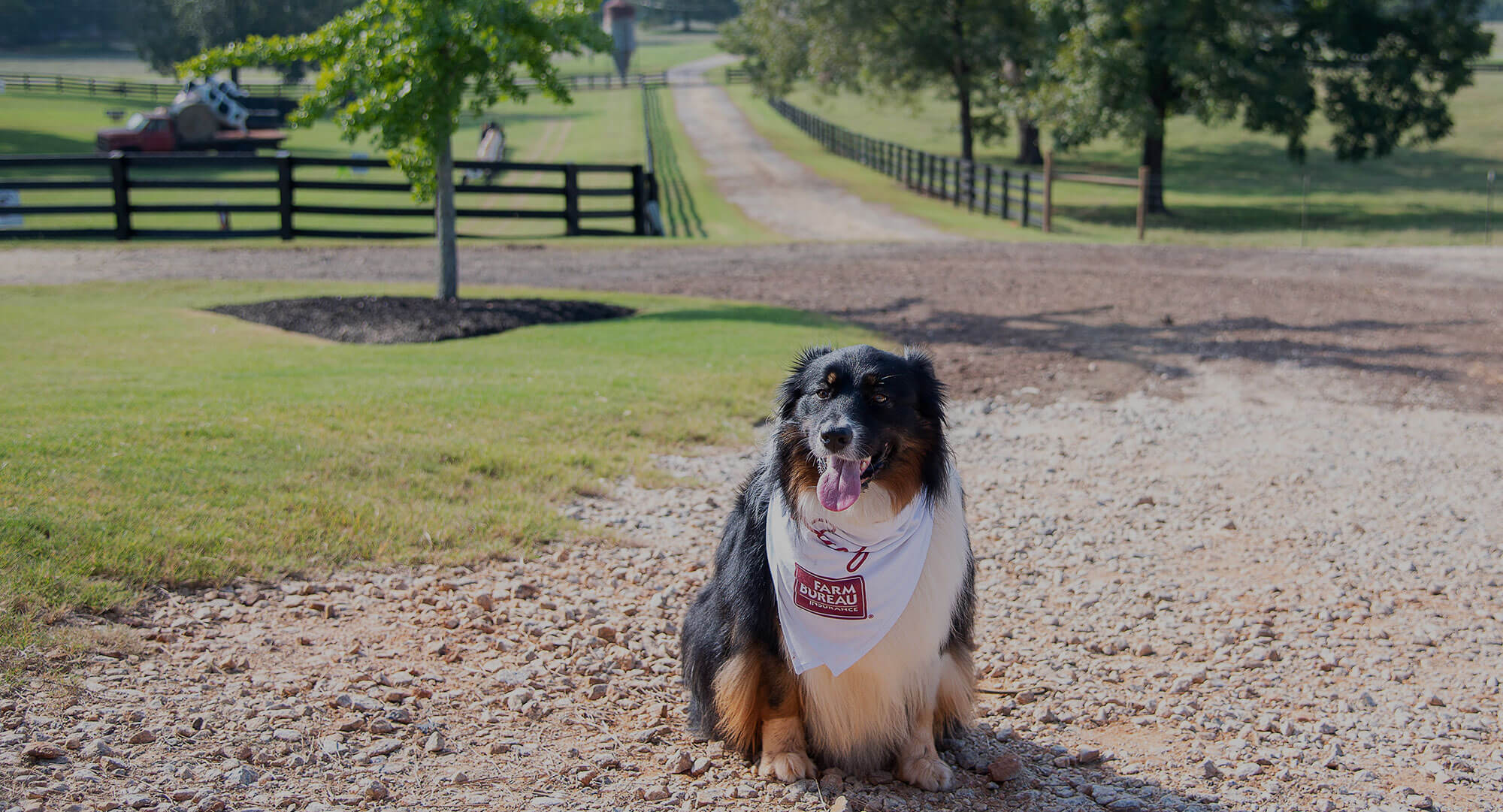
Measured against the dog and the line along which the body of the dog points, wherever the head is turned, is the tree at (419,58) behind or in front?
behind

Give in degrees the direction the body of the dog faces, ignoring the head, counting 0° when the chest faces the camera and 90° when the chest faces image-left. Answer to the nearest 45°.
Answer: approximately 0°

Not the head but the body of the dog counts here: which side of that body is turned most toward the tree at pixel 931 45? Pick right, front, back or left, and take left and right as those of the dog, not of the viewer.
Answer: back

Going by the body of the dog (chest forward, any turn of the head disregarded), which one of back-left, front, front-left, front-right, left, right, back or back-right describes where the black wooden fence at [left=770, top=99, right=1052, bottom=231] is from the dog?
back

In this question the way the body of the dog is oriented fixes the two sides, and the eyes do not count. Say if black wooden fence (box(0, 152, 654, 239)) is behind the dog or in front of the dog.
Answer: behind

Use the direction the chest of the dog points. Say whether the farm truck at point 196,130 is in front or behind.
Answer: behind

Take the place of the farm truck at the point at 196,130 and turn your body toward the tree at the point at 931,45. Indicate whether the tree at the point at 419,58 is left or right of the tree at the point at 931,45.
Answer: right

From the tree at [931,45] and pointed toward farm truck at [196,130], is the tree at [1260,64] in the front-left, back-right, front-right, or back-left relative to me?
back-left

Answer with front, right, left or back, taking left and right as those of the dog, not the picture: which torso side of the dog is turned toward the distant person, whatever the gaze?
back

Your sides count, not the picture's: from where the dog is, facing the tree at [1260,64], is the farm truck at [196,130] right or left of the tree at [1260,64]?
left
